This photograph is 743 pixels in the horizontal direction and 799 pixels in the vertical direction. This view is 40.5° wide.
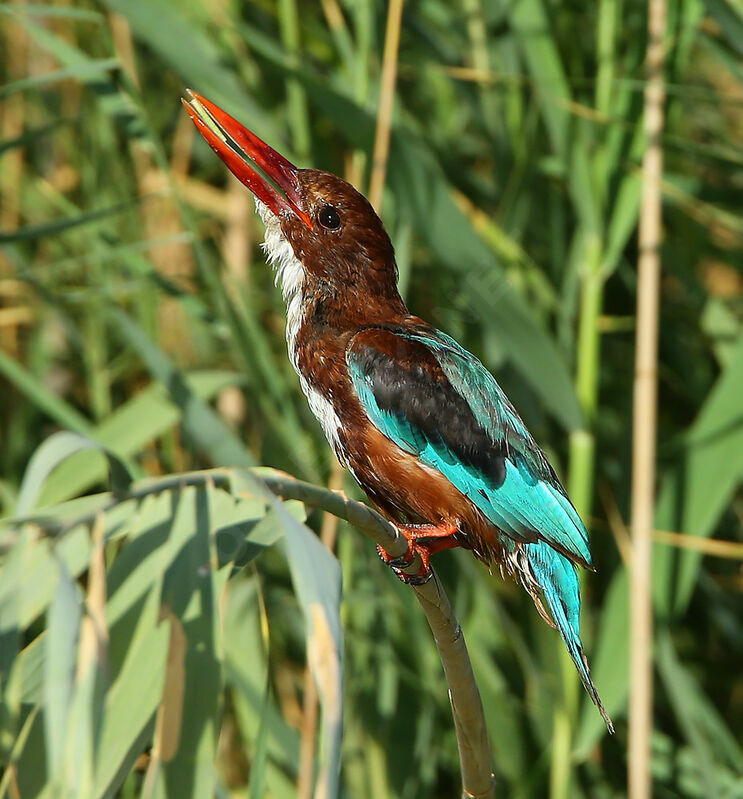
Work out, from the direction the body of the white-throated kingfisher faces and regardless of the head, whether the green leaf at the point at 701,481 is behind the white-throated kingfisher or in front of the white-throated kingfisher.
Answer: behind

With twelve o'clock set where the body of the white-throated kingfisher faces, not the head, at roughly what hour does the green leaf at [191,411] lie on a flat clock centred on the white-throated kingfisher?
The green leaf is roughly at 1 o'clock from the white-throated kingfisher.

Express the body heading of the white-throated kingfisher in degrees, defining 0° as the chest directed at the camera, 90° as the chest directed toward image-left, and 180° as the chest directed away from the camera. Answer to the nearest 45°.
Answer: approximately 90°

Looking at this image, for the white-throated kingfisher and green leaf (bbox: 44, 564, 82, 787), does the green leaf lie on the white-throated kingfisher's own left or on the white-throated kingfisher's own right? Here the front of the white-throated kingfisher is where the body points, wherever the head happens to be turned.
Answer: on the white-throated kingfisher's own left
